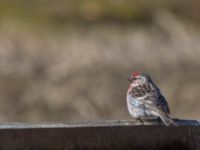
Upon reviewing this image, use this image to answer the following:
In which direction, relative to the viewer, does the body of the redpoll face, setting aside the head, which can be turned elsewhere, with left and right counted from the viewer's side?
facing to the left of the viewer
